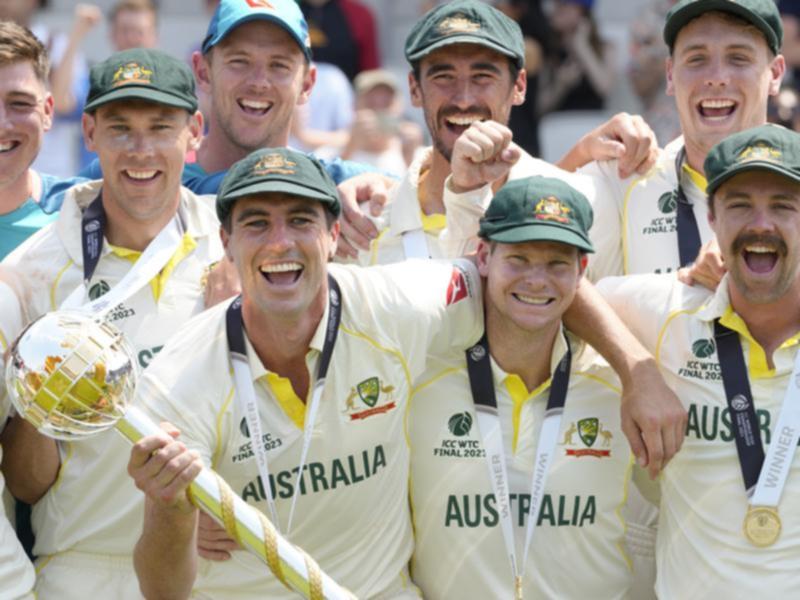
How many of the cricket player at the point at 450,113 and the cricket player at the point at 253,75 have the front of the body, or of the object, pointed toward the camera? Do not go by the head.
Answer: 2

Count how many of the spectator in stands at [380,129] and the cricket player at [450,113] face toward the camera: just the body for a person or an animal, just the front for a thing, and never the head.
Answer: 2

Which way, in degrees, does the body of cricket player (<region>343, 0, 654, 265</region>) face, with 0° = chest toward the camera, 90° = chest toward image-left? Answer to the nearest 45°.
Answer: approximately 0°

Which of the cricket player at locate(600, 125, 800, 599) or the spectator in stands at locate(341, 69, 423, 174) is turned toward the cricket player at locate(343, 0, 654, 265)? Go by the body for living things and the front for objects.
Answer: the spectator in stands

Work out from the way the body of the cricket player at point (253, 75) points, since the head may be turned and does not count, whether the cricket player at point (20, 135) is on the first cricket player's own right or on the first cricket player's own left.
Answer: on the first cricket player's own right

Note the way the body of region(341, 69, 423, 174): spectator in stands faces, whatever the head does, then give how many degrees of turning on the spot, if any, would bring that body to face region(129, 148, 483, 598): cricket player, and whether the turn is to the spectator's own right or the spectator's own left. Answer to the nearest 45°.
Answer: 0° — they already face them

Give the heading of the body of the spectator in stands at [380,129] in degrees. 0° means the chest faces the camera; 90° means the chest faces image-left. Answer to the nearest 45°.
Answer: approximately 0°

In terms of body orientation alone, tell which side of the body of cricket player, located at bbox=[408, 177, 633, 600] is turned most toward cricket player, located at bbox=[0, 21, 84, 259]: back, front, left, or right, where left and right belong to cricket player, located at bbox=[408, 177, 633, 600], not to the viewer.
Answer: right

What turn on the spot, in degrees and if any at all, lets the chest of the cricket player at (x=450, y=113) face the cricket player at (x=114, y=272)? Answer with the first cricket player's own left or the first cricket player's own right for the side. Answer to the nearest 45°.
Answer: approximately 90° to the first cricket player's own right

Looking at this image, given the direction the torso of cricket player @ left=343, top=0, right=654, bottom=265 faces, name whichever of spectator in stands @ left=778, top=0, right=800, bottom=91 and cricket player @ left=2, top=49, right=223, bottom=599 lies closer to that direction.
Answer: the cricket player
